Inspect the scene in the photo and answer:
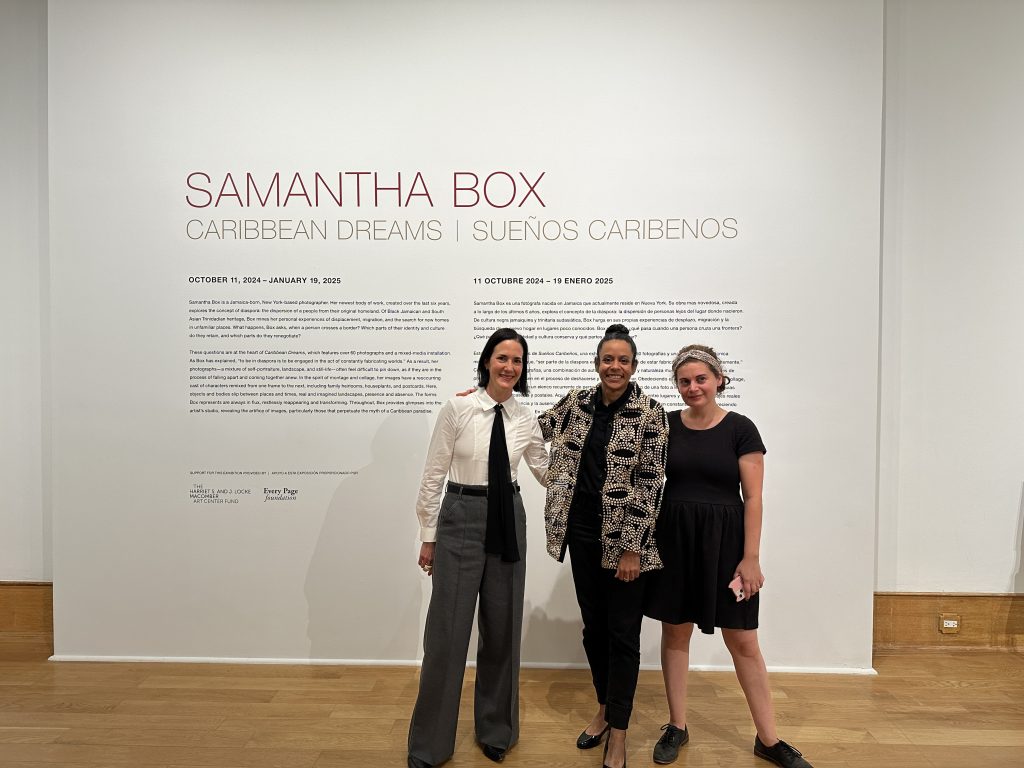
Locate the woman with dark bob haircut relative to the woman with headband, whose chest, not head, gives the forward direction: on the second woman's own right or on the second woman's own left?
on the second woman's own right

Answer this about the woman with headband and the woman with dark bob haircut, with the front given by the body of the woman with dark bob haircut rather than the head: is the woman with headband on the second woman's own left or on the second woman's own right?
on the second woman's own left

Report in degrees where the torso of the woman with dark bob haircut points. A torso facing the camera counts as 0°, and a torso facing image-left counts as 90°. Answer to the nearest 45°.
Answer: approximately 0°

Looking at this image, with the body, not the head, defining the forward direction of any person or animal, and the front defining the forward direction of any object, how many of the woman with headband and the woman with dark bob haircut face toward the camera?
2

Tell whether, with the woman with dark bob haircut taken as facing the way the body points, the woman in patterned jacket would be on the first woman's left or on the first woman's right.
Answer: on the first woman's left

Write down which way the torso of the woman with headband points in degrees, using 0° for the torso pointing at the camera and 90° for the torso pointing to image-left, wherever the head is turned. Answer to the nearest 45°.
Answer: approximately 0°
